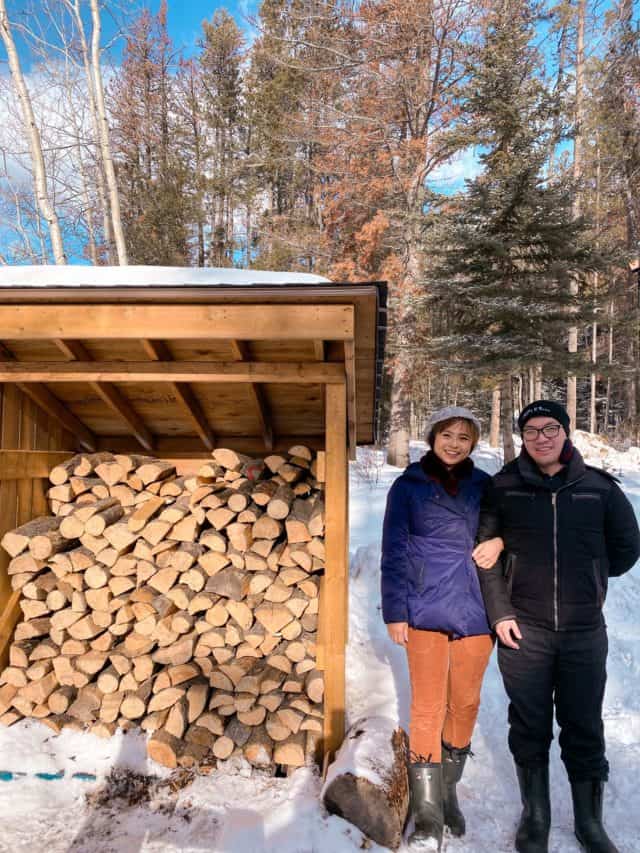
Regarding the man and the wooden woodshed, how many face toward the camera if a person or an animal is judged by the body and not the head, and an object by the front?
2

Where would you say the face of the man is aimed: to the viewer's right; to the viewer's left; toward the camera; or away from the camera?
toward the camera

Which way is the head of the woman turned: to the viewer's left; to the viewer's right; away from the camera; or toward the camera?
toward the camera

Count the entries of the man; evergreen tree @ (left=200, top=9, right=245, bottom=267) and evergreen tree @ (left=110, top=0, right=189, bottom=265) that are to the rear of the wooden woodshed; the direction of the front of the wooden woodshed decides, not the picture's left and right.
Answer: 2

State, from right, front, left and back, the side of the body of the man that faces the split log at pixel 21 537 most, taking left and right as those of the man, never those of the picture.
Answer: right

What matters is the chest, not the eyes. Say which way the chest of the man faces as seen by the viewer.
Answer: toward the camera

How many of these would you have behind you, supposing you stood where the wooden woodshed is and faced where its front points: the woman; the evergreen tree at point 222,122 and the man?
1

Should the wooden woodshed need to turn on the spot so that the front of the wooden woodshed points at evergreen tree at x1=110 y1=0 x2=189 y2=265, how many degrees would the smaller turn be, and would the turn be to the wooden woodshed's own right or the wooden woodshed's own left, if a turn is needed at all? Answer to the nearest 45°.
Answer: approximately 180°

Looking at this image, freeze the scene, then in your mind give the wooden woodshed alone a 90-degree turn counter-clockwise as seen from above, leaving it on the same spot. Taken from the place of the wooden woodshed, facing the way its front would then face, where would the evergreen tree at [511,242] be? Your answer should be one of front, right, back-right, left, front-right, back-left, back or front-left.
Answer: front-left

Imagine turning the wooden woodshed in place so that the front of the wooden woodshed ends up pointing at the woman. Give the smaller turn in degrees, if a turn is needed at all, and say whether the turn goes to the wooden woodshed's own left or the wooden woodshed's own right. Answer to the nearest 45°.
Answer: approximately 45° to the wooden woodshed's own left

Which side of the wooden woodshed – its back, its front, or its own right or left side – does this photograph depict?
front
